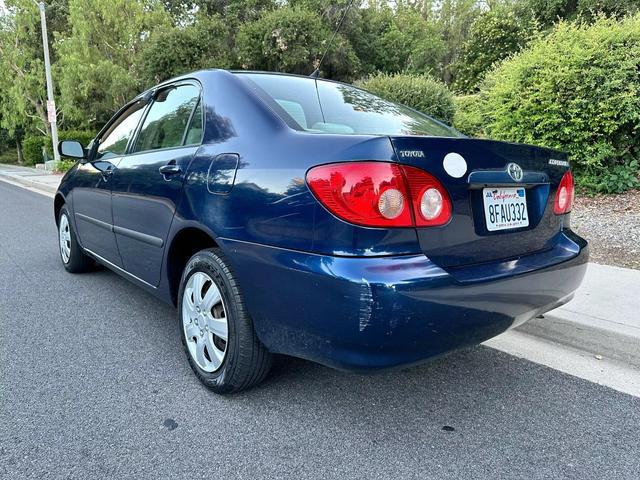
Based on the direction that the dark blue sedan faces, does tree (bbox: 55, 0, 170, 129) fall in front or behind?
in front

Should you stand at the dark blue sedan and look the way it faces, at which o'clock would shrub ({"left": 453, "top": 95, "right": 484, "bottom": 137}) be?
The shrub is roughly at 2 o'clock from the dark blue sedan.

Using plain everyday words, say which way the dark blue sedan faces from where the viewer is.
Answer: facing away from the viewer and to the left of the viewer

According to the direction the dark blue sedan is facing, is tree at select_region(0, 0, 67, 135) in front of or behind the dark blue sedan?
in front

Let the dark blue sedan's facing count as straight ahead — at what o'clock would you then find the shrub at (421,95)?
The shrub is roughly at 2 o'clock from the dark blue sedan.

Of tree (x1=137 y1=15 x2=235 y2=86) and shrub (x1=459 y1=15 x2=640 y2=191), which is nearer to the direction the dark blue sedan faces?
the tree

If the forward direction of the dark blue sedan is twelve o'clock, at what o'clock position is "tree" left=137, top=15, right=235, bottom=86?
The tree is roughly at 1 o'clock from the dark blue sedan.

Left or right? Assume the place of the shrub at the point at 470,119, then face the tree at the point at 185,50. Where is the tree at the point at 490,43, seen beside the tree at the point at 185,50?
right

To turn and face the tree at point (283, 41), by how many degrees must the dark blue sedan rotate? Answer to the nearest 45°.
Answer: approximately 45° to its right

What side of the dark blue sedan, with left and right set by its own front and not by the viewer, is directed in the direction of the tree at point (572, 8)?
right
